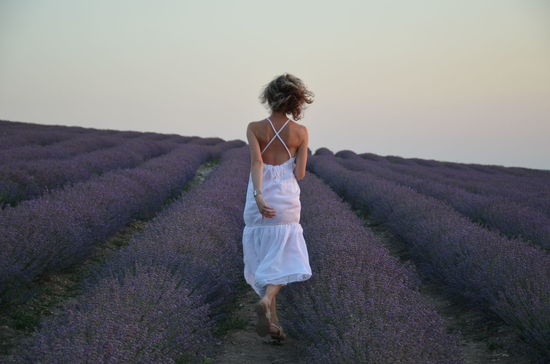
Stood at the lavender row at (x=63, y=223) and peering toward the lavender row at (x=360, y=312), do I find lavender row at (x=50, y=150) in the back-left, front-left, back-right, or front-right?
back-left

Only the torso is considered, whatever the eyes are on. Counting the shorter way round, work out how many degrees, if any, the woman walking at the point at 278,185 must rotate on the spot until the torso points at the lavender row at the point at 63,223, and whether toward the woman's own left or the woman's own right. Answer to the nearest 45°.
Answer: approximately 45° to the woman's own left

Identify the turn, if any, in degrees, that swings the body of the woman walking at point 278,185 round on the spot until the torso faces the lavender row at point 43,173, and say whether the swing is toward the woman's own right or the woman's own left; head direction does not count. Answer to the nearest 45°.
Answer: approximately 45° to the woman's own left

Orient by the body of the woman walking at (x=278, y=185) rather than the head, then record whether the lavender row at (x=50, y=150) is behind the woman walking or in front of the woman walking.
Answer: in front

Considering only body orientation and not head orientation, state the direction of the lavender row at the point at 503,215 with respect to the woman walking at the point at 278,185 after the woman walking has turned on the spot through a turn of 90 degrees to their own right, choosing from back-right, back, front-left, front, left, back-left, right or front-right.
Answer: front-left

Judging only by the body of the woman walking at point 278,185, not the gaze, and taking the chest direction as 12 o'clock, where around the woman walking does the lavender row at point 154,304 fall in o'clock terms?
The lavender row is roughly at 8 o'clock from the woman walking.

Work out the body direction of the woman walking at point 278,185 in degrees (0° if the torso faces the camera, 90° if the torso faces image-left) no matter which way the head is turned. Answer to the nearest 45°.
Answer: approximately 180°
